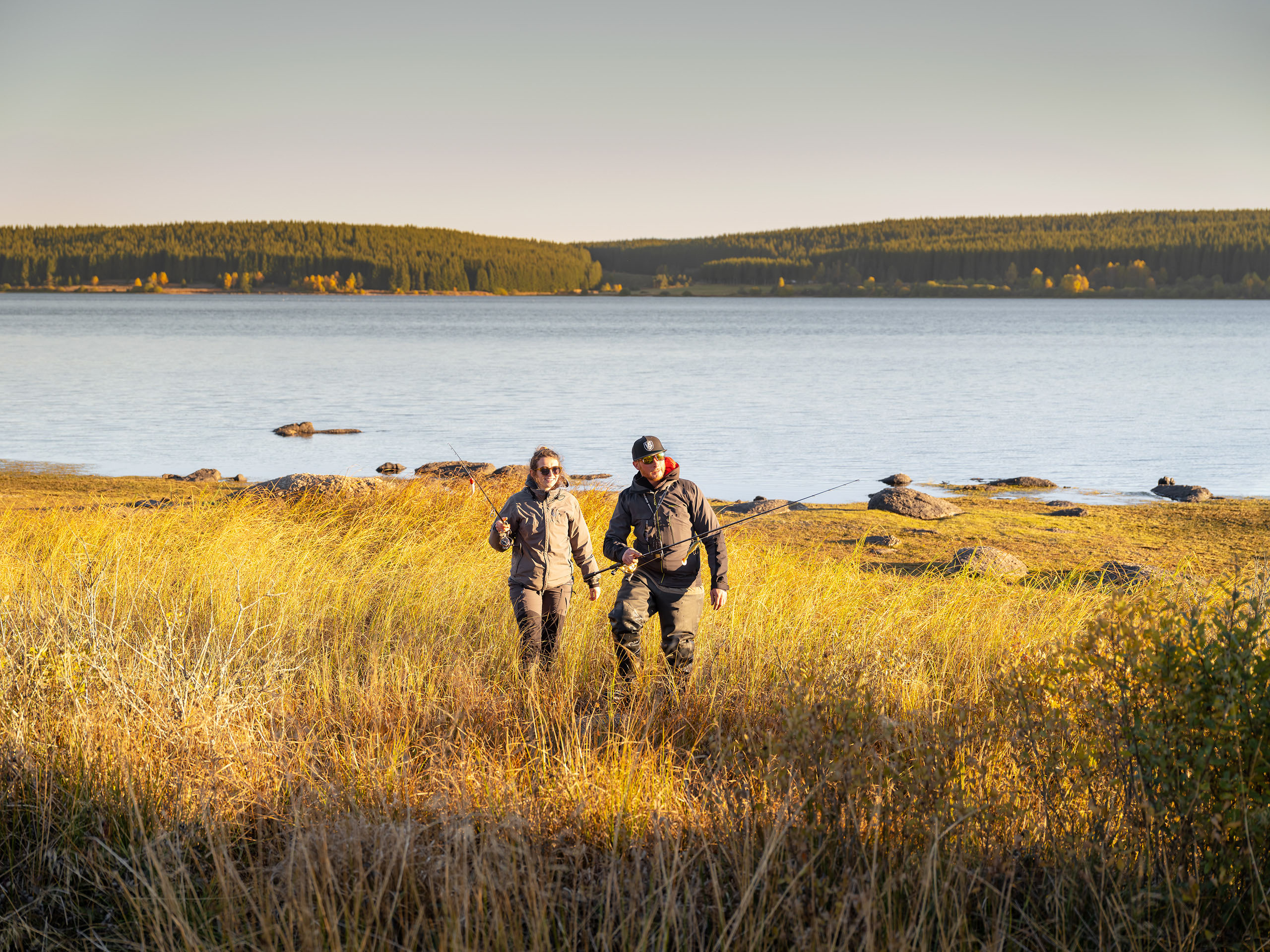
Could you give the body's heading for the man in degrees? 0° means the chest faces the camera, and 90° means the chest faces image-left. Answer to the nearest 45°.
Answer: approximately 0°

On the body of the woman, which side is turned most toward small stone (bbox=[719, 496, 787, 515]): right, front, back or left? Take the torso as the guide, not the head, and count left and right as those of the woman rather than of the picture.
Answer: back

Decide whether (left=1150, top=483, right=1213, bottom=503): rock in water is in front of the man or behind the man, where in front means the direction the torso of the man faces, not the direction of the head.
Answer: behind

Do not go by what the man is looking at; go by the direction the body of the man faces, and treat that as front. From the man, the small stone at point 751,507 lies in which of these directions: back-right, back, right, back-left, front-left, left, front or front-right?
back

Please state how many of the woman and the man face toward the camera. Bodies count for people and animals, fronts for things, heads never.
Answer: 2
